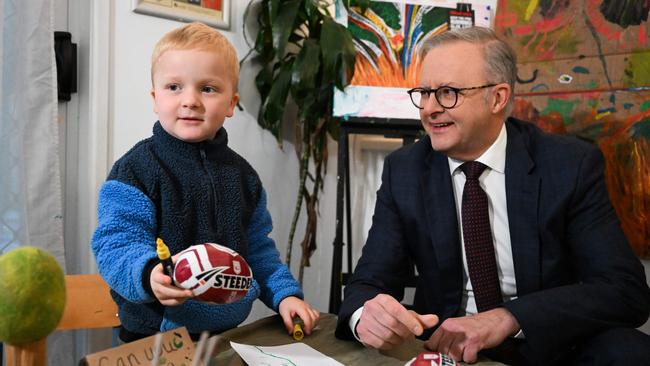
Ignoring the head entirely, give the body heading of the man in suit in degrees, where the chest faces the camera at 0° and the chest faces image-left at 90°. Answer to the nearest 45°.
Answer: approximately 45°

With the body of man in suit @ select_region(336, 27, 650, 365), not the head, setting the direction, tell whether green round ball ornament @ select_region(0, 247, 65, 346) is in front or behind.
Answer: in front

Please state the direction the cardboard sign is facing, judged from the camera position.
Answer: facing the viewer

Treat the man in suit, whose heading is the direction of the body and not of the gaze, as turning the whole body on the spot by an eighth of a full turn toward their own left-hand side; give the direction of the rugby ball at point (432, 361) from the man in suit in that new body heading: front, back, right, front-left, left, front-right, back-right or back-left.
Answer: front

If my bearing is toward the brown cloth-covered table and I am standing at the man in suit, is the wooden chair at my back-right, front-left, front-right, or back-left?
front-right

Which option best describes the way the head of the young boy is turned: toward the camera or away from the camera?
toward the camera

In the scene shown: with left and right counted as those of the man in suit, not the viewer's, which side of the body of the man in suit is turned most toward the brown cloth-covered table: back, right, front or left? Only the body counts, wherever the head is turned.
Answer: front

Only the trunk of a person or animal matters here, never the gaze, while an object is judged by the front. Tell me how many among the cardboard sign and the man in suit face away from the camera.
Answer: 0

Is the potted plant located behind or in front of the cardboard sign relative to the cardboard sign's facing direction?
behind

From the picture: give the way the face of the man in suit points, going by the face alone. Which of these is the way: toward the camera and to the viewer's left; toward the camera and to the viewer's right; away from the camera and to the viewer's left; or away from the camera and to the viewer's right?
toward the camera and to the viewer's left

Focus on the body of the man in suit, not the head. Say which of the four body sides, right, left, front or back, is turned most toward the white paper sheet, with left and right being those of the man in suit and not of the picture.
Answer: front
